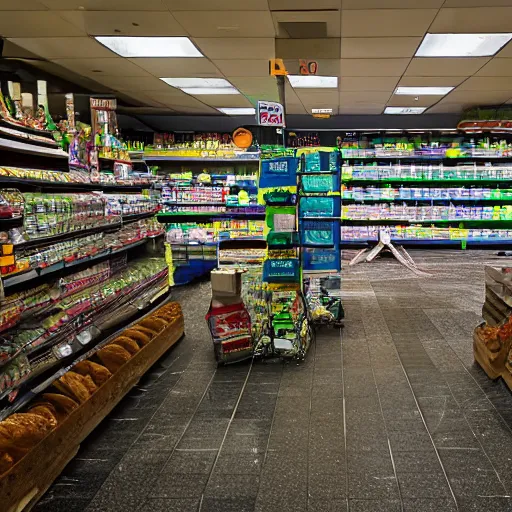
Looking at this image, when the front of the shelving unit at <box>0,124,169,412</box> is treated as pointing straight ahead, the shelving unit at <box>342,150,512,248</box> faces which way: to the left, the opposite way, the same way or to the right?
to the right

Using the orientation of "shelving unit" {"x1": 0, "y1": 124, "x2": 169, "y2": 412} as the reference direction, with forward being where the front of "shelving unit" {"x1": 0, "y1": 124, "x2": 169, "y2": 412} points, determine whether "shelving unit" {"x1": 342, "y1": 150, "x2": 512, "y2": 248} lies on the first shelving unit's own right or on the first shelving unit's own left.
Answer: on the first shelving unit's own left

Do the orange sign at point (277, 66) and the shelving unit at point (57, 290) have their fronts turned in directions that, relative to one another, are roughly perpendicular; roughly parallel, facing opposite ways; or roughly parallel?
roughly perpendicular

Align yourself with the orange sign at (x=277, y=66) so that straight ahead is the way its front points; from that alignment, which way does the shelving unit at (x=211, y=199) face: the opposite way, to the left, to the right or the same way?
the same way

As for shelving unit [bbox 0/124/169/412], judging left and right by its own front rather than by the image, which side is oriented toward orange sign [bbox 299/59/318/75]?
left

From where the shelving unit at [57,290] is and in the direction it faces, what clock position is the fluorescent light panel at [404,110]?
The fluorescent light panel is roughly at 9 o'clock from the shelving unit.

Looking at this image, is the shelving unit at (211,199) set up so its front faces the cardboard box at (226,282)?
yes

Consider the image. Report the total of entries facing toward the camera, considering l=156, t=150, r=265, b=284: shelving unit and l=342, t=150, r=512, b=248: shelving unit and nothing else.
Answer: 2

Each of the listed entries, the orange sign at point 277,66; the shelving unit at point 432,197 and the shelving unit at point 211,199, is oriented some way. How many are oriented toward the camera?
3

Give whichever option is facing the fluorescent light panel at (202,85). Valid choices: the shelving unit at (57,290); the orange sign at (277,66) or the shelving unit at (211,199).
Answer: the shelving unit at (211,199)

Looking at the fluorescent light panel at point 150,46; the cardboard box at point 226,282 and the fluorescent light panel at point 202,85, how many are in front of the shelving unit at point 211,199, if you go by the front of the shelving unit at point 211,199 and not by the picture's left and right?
3

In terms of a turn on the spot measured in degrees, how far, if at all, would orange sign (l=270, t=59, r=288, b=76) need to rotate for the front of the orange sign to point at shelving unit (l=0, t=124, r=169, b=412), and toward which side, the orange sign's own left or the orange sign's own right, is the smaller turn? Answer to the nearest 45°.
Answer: approximately 45° to the orange sign's own right

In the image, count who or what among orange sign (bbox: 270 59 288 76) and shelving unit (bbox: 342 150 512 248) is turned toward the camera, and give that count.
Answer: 2

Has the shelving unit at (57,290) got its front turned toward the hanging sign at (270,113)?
no

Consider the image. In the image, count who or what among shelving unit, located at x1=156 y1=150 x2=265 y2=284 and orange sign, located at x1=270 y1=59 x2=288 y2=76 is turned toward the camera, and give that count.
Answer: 2

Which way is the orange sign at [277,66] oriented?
toward the camera

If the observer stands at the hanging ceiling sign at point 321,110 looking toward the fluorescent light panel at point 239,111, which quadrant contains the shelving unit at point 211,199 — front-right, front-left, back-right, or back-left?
front-left

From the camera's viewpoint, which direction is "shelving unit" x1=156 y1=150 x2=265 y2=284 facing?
toward the camera

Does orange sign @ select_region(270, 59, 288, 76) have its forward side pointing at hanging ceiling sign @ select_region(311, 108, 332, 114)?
no

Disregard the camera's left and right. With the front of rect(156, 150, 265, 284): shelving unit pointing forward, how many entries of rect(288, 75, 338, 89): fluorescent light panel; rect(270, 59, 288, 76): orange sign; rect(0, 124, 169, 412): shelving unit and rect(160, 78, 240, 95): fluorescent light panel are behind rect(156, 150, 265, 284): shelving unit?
0

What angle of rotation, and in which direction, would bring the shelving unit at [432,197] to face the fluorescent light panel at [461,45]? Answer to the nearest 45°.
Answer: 0° — it already faces it
